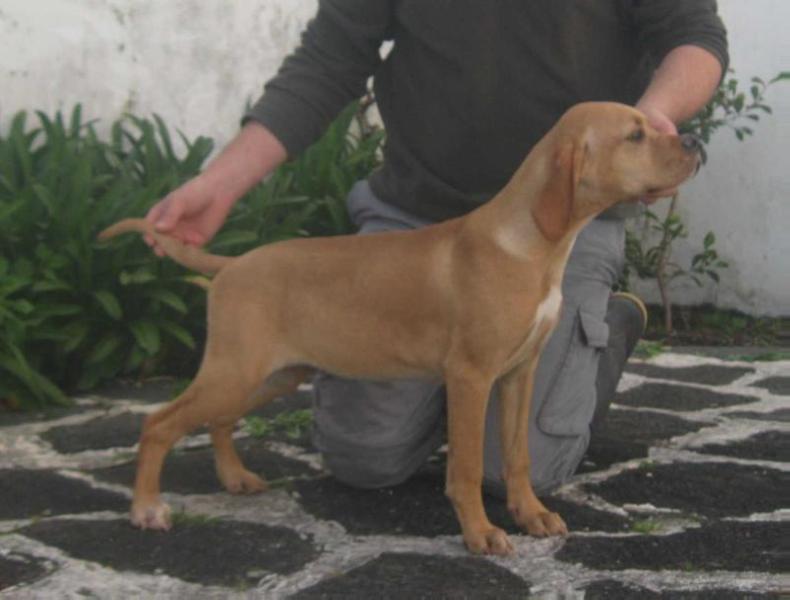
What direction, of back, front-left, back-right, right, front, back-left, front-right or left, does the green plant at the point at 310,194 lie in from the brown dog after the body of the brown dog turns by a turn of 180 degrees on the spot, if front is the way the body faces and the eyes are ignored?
right

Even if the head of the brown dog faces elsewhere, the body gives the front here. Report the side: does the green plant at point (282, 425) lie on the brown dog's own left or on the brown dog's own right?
on the brown dog's own left

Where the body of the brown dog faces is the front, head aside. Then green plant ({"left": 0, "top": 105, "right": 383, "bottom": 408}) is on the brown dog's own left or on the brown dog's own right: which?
on the brown dog's own left

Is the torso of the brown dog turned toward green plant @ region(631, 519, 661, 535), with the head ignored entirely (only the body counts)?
yes

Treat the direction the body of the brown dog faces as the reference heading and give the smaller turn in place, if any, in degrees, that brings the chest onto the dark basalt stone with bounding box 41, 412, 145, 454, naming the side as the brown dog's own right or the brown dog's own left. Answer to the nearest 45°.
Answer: approximately 135° to the brown dog's own left

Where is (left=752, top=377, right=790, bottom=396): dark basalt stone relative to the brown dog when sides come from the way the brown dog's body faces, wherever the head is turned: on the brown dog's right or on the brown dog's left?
on the brown dog's left

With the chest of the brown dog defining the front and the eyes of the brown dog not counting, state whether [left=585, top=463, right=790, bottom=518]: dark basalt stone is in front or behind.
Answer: in front

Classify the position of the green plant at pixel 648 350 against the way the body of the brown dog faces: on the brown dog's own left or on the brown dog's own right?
on the brown dog's own left

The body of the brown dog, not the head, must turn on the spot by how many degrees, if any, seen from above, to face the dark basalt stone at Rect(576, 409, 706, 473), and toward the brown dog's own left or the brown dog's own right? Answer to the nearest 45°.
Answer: approximately 45° to the brown dog's own left

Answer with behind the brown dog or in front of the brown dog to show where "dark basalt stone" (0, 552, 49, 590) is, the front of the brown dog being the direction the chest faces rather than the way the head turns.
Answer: behind

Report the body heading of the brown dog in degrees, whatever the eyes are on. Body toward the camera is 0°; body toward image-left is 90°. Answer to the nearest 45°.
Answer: approximately 270°

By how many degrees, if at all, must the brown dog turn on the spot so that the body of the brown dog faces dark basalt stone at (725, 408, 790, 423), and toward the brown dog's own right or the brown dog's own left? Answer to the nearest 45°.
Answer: approximately 45° to the brown dog's own left
